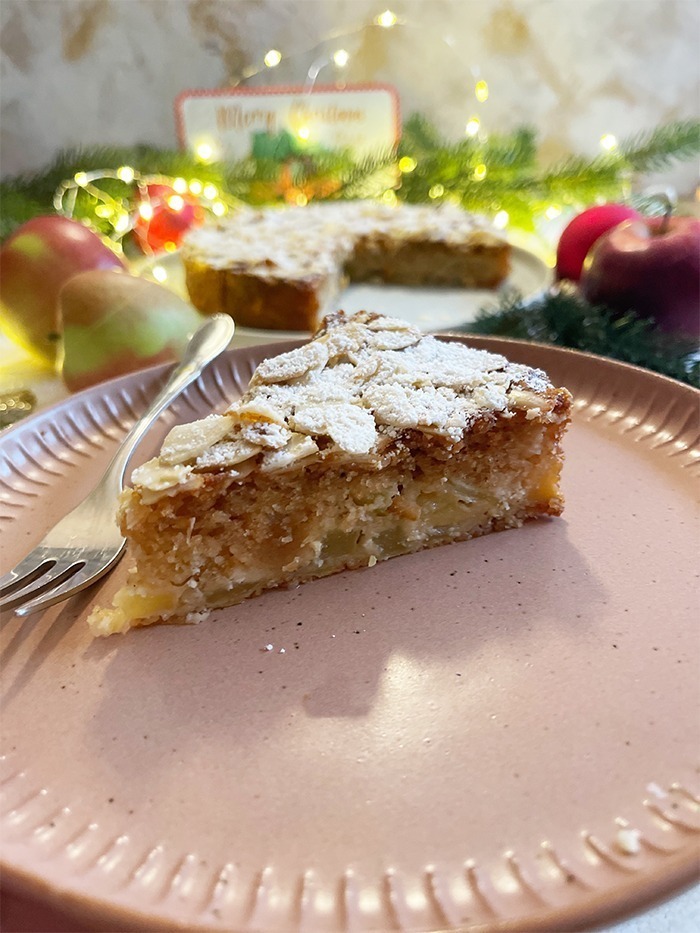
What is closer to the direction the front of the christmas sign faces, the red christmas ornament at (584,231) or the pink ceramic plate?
the pink ceramic plate

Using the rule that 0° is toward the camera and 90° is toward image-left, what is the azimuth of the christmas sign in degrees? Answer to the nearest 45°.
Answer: approximately 0°

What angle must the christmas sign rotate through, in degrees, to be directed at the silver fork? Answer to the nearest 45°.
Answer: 0° — it already faces it

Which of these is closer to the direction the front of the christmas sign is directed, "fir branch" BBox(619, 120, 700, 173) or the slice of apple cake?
the slice of apple cake

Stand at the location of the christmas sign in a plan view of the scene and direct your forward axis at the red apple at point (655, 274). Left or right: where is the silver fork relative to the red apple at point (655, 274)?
right

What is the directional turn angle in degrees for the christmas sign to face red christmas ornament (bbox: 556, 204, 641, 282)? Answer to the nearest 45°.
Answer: approximately 45° to its left

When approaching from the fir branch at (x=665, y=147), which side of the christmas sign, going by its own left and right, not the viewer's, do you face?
left

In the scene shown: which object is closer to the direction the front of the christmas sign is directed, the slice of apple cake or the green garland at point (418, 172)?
the slice of apple cake

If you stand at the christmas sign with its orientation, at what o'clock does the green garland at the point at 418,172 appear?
The green garland is roughly at 10 o'clock from the christmas sign.

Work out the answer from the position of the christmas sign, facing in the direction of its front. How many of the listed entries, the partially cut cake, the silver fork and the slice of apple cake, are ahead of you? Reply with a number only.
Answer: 3

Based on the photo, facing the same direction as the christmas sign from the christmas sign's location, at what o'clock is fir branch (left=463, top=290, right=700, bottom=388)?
The fir branch is roughly at 11 o'clock from the christmas sign.
